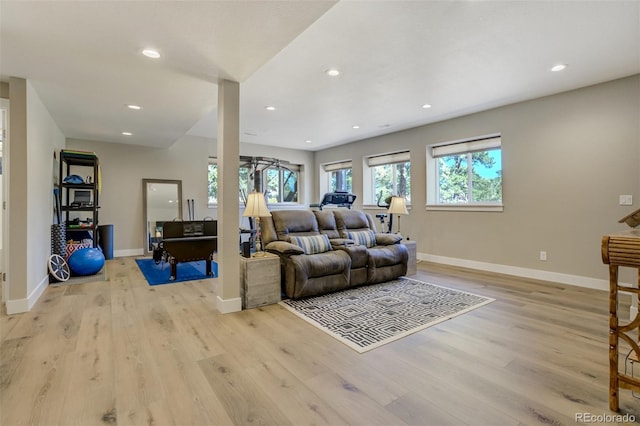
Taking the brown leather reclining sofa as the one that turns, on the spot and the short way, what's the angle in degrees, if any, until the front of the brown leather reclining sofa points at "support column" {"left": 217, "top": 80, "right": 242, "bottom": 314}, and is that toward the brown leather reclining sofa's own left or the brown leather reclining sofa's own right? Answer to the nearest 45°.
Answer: approximately 90° to the brown leather reclining sofa's own right

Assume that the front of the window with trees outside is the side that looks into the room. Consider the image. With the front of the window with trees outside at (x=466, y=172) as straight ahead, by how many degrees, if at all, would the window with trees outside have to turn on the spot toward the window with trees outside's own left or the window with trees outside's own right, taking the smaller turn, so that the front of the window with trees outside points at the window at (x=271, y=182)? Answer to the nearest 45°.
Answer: approximately 45° to the window with trees outside's own right

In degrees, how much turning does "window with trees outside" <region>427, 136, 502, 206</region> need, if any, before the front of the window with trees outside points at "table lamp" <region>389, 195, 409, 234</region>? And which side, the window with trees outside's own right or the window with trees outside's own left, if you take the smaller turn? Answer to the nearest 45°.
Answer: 0° — it already faces it

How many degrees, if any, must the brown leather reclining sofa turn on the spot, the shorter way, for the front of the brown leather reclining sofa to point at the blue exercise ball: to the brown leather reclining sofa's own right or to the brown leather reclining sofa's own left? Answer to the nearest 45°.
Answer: approximately 135° to the brown leather reclining sofa's own right

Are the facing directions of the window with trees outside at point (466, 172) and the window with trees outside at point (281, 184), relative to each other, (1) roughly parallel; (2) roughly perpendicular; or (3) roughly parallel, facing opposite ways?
roughly perpendicular

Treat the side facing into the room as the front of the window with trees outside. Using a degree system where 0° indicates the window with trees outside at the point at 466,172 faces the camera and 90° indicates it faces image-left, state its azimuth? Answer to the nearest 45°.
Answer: approximately 45°

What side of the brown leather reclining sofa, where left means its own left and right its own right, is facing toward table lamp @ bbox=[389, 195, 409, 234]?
left

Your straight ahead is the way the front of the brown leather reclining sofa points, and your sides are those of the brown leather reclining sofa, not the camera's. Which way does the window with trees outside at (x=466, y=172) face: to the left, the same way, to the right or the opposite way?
to the right

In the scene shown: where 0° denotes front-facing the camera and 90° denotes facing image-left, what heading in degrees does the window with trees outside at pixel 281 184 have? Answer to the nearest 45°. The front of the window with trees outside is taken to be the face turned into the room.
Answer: approximately 0°
